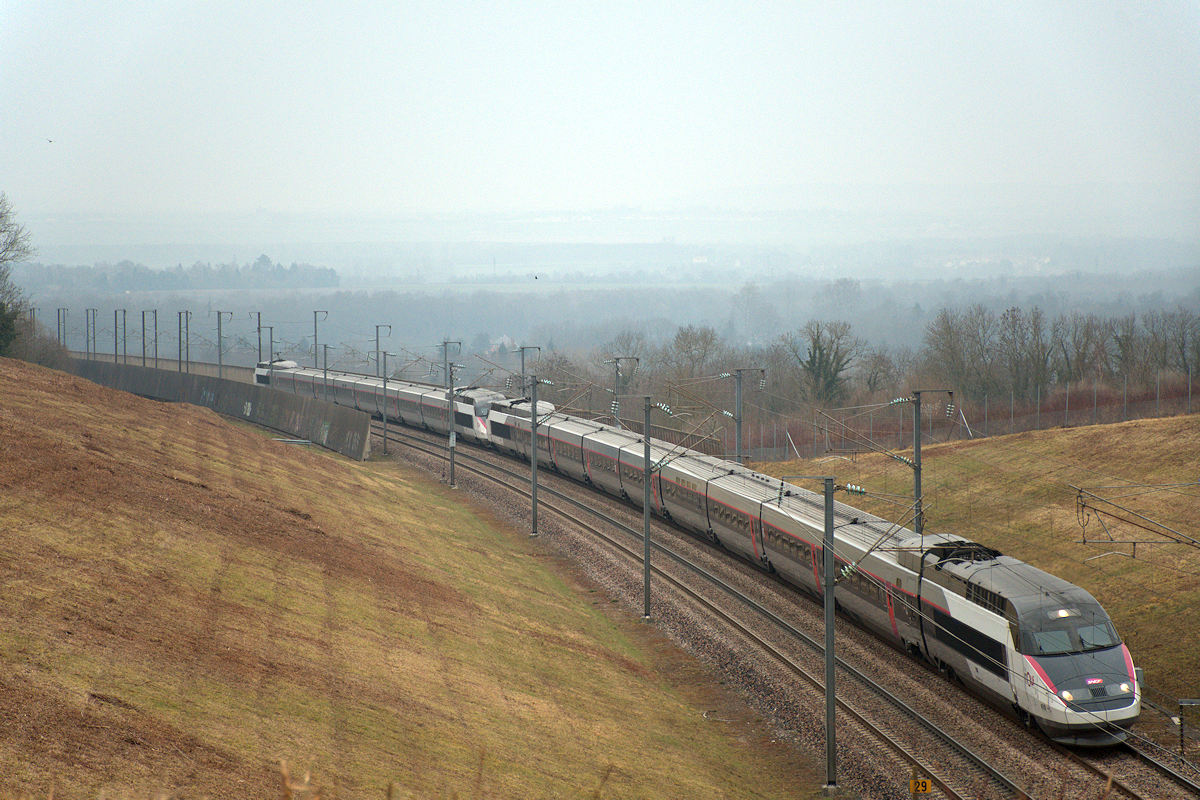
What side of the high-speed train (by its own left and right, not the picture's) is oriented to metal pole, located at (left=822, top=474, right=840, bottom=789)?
right

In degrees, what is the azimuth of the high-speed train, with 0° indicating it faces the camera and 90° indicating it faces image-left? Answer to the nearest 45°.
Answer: approximately 315°
